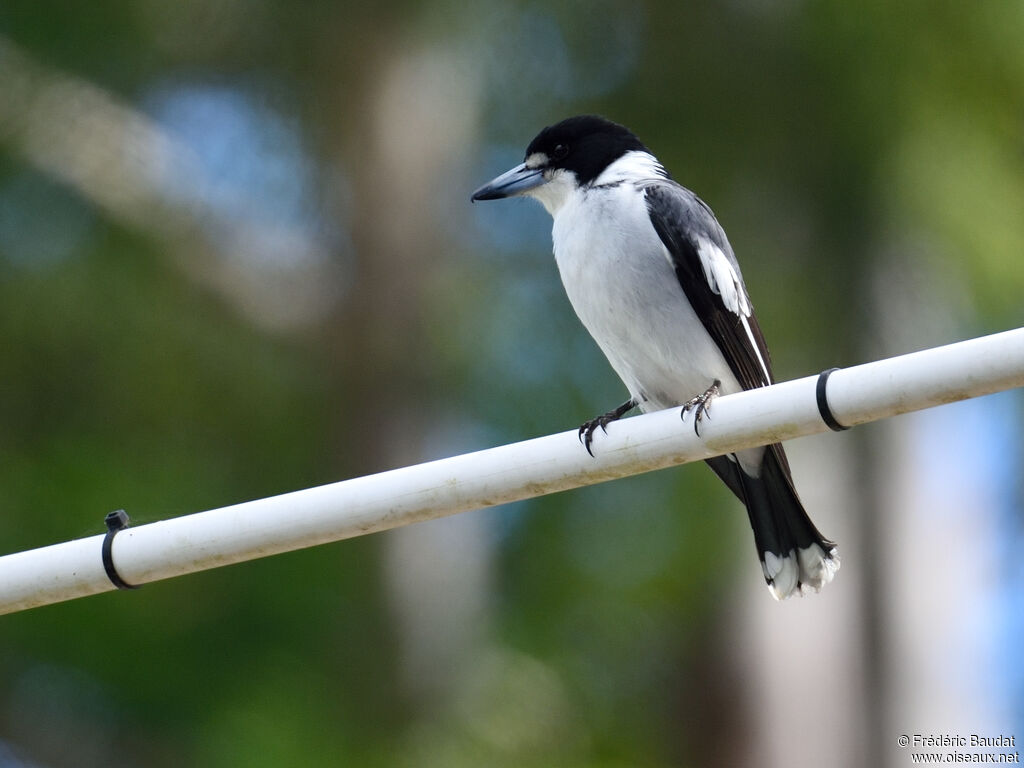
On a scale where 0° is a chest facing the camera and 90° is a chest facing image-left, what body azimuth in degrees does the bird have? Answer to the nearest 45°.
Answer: approximately 45°
